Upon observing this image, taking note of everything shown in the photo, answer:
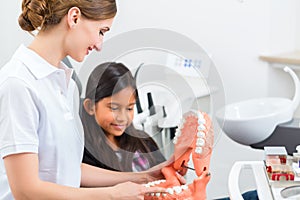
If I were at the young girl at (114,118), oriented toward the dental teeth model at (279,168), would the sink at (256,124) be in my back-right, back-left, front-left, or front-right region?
front-left

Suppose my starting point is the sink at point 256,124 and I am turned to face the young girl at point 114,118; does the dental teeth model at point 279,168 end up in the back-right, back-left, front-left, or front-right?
front-left

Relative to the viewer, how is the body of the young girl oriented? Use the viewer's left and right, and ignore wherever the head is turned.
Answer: facing the viewer and to the right of the viewer

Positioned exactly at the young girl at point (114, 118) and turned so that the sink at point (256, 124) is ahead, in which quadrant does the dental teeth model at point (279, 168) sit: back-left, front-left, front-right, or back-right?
front-right

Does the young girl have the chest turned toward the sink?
no

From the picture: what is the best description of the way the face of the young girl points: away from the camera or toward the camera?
toward the camera
